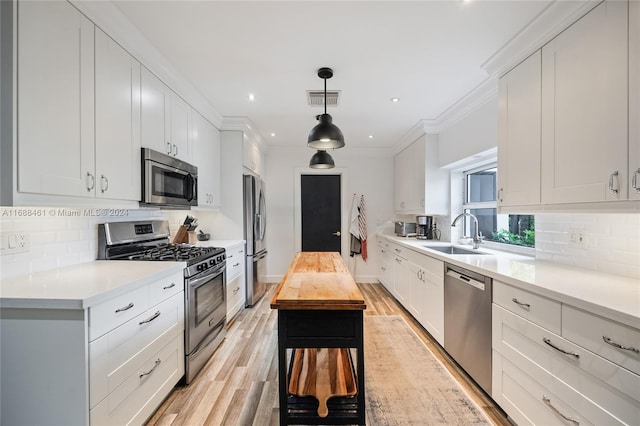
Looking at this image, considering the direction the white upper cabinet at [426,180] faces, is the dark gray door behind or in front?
in front

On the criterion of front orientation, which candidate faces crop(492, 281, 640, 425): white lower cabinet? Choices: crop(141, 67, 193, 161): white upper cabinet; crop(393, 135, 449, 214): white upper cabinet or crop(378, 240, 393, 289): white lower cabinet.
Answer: crop(141, 67, 193, 161): white upper cabinet

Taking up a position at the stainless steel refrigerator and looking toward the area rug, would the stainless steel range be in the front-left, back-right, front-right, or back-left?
front-right

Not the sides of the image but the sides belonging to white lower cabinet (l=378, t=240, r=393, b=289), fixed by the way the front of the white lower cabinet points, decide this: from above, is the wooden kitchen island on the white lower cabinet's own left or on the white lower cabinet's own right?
on the white lower cabinet's own left

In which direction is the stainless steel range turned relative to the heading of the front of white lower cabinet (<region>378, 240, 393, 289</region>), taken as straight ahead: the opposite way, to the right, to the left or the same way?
the opposite way

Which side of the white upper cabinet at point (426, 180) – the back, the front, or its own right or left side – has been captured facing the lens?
left

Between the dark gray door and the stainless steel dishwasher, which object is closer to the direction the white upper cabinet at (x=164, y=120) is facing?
the stainless steel dishwasher

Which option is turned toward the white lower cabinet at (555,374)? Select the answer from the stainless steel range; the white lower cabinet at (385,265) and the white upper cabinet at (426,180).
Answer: the stainless steel range

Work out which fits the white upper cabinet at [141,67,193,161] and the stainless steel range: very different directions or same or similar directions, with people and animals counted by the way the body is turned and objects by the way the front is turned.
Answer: same or similar directions

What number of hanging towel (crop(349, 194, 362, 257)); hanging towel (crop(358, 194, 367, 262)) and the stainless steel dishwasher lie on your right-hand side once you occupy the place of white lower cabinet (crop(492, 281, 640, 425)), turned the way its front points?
3

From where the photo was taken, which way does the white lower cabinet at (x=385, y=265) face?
to the viewer's left

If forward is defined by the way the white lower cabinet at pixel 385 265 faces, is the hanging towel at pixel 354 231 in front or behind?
in front

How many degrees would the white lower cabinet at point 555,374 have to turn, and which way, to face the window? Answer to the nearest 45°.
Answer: approximately 135° to its right

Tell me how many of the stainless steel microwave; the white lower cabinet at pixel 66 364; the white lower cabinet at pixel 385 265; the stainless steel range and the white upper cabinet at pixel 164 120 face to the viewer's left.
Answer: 1

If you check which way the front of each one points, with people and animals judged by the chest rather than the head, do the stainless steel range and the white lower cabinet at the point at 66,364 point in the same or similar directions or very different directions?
same or similar directions

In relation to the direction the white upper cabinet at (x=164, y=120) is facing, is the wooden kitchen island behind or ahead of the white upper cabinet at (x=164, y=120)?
ahead

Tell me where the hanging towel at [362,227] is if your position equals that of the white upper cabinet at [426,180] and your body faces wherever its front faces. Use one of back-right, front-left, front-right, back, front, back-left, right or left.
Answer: front-right

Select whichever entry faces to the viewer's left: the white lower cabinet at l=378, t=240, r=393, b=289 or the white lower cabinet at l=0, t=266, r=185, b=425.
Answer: the white lower cabinet at l=378, t=240, r=393, b=289

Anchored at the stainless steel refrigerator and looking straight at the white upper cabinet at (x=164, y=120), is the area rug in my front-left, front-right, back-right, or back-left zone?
front-left

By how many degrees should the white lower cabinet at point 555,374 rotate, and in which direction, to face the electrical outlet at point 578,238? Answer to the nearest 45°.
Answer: approximately 135° to its right
